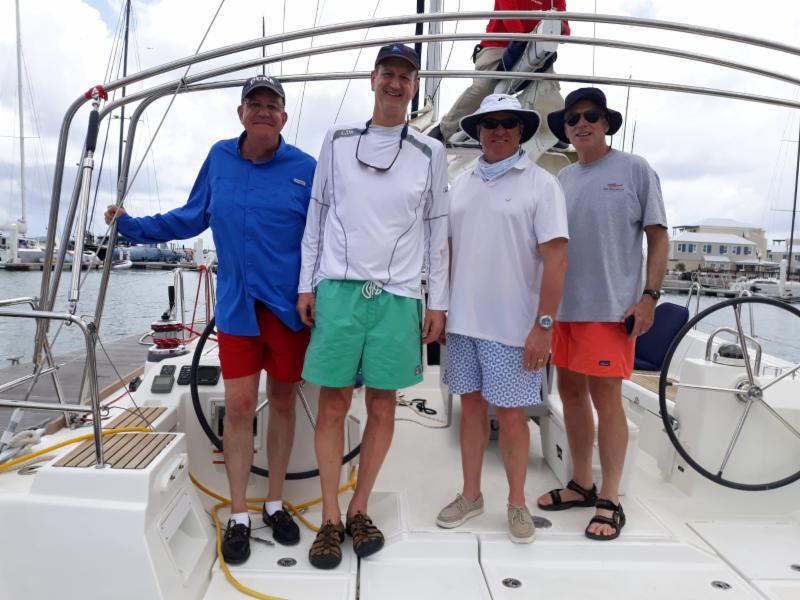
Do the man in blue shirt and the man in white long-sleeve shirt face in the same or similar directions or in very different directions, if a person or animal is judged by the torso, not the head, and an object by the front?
same or similar directions

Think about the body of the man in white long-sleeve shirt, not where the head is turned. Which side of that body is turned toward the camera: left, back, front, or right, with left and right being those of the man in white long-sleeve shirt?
front

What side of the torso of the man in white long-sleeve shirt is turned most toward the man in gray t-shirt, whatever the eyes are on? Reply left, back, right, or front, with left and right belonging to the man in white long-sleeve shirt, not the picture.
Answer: left

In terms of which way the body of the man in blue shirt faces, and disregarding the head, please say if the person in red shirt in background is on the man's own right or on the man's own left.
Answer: on the man's own left

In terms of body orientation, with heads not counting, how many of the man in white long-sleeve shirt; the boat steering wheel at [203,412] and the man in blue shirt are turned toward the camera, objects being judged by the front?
3

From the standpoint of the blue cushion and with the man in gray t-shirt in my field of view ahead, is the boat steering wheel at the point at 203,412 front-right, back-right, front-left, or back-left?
front-right

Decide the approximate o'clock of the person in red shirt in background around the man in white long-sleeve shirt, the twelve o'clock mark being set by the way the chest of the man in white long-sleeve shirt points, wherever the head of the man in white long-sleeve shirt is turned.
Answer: The person in red shirt in background is roughly at 7 o'clock from the man in white long-sleeve shirt.

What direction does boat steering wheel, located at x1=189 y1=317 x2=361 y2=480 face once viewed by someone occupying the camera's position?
facing the viewer

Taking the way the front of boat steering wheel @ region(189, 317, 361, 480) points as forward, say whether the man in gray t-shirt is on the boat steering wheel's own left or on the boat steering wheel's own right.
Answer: on the boat steering wheel's own left

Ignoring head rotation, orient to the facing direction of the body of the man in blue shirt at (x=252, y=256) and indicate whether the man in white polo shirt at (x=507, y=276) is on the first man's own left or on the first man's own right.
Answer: on the first man's own left

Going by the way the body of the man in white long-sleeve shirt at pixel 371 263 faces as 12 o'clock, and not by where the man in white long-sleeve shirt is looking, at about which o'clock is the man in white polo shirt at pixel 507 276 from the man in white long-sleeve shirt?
The man in white polo shirt is roughly at 9 o'clock from the man in white long-sleeve shirt.

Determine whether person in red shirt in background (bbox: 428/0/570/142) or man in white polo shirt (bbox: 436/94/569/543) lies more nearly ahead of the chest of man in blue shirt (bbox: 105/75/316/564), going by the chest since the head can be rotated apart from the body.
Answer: the man in white polo shirt

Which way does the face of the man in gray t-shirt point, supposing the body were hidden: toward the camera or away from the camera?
toward the camera
